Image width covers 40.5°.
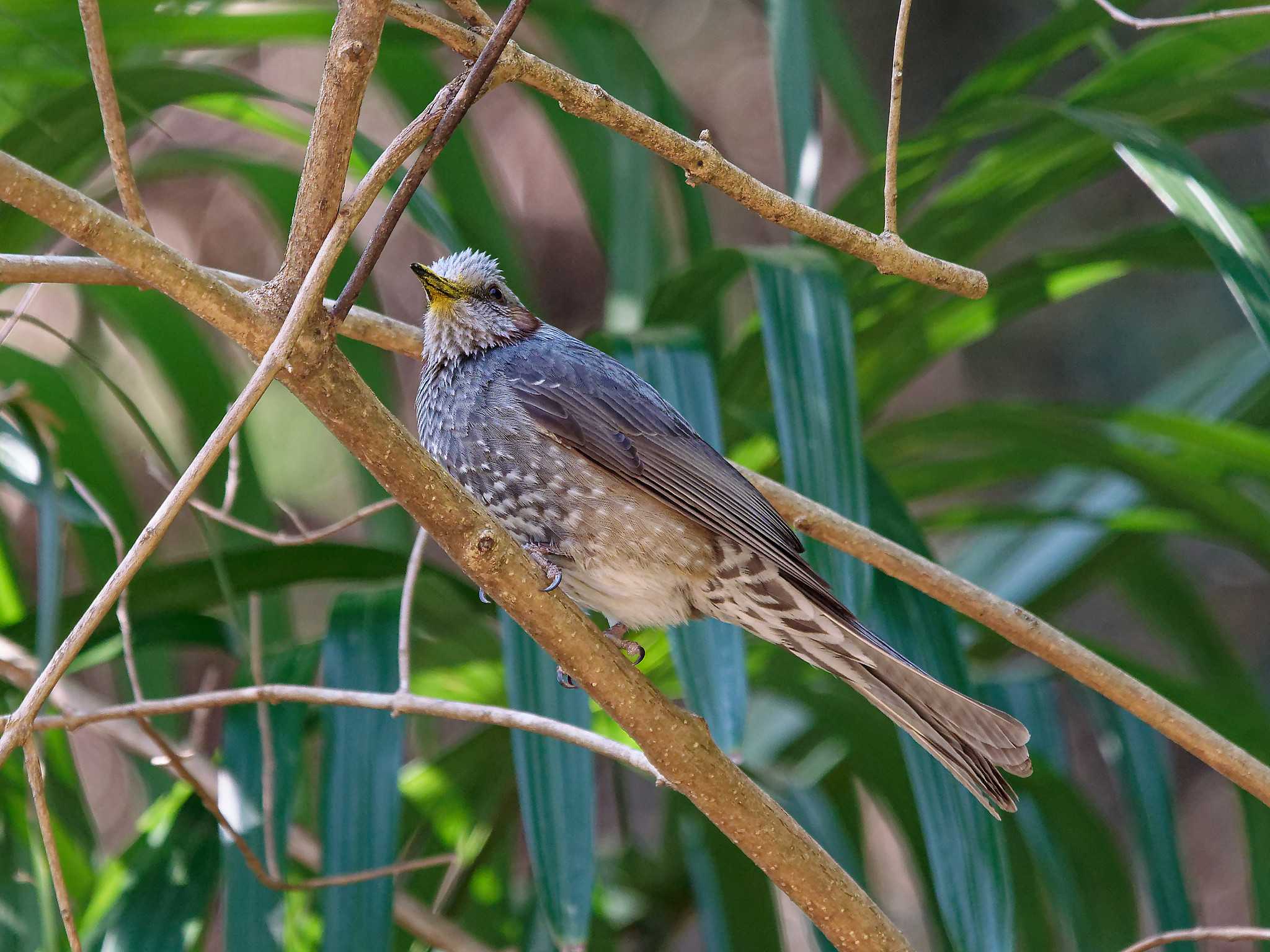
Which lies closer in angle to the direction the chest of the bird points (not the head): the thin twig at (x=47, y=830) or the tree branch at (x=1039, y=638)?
the thin twig

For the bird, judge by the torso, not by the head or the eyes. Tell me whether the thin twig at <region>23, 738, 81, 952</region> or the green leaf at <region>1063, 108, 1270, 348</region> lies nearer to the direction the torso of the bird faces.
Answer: the thin twig

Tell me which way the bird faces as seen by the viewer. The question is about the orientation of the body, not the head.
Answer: to the viewer's left

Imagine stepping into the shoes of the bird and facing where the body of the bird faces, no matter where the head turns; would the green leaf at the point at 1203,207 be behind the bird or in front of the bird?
behind

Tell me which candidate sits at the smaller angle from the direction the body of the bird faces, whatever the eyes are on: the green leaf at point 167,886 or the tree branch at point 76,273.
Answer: the tree branch

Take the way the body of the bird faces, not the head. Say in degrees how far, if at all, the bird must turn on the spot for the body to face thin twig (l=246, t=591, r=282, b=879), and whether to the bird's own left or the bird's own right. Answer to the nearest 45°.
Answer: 0° — it already faces it
